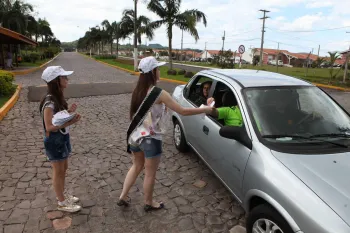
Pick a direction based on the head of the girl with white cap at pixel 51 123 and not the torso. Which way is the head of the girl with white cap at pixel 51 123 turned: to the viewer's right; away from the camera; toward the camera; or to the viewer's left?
to the viewer's right

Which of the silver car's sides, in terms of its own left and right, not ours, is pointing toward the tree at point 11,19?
back

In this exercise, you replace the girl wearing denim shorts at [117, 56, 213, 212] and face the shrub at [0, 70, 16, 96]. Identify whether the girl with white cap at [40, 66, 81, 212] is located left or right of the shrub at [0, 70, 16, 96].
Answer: left

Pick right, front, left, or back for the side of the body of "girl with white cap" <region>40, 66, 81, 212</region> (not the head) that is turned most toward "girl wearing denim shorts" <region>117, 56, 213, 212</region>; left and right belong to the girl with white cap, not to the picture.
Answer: front

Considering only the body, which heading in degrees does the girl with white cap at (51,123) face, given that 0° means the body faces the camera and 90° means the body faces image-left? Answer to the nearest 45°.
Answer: approximately 270°

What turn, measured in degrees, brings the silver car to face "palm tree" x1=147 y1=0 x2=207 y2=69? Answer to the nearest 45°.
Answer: approximately 135° to its left

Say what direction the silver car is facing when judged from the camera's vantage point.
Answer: facing the viewer and to the right of the viewer
